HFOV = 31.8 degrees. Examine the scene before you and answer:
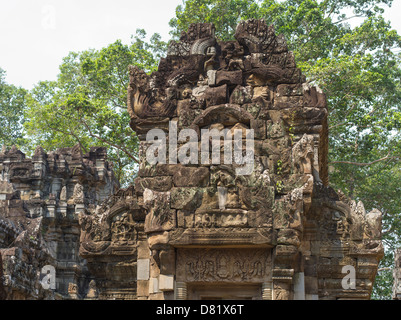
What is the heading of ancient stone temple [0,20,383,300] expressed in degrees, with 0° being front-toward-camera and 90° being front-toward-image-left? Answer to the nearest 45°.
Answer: approximately 0°
